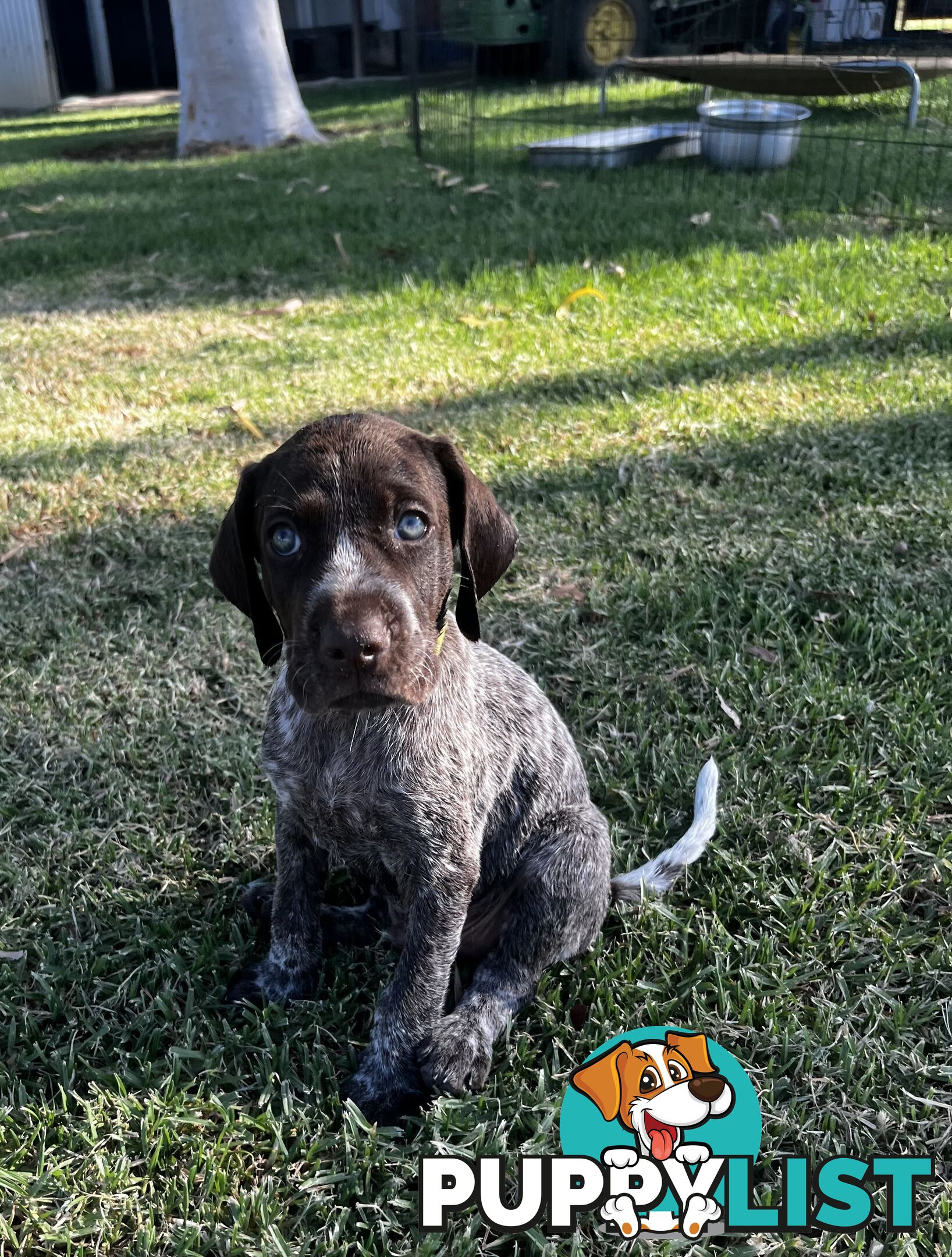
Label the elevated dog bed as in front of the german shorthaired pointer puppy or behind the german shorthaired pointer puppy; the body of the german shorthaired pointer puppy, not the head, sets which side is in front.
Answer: behind

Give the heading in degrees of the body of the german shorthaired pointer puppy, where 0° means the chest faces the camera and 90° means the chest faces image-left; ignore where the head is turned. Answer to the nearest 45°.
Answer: approximately 45°

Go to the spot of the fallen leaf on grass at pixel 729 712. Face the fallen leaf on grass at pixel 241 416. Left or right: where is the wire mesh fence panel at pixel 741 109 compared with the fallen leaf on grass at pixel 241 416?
right

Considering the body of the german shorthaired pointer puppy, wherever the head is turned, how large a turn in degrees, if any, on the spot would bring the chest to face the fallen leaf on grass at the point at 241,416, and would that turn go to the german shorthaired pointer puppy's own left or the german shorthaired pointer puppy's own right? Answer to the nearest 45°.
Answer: approximately 135° to the german shorthaired pointer puppy's own right

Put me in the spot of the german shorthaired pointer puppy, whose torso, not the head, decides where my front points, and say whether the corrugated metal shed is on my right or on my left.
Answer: on my right

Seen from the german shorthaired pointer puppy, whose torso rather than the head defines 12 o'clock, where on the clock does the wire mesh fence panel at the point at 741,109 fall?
The wire mesh fence panel is roughly at 5 o'clock from the german shorthaired pointer puppy.

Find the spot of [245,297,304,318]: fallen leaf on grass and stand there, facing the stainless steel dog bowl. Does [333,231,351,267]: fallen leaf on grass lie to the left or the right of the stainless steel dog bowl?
left

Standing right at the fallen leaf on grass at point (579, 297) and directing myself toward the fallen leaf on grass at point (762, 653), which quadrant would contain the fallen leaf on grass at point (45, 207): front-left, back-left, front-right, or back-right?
back-right

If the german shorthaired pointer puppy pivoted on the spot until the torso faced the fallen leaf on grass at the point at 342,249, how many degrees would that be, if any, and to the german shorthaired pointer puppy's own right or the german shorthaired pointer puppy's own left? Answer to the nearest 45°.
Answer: approximately 135° to the german shorthaired pointer puppy's own right

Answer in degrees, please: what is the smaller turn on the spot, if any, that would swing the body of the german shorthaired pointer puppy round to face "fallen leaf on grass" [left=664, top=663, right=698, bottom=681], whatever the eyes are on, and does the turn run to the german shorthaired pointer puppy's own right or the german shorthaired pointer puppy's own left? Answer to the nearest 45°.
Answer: approximately 180°
